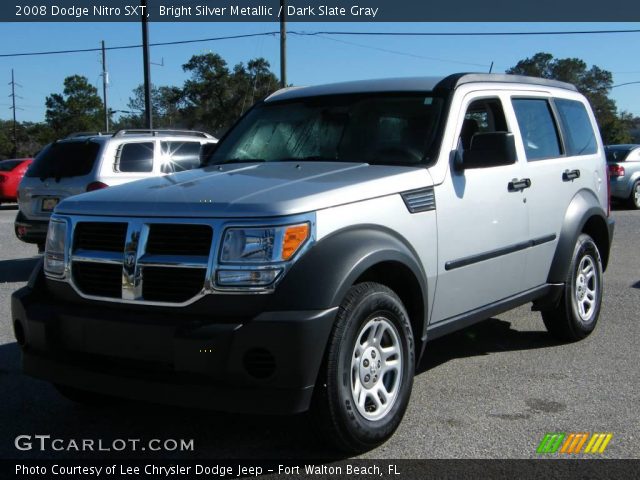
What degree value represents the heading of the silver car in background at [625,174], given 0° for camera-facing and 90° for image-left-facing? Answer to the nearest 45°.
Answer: approximately 225°

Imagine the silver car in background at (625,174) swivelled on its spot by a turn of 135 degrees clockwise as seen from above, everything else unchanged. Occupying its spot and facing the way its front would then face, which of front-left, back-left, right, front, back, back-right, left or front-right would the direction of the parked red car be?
right

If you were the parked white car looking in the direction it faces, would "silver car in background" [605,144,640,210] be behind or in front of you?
in front

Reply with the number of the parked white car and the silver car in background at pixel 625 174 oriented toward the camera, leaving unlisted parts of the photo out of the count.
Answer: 0

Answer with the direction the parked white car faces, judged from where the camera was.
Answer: facing away from the viewer and to the right of the viewer

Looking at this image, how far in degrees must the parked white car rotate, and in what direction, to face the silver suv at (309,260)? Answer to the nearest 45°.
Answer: approximately 135° to its right

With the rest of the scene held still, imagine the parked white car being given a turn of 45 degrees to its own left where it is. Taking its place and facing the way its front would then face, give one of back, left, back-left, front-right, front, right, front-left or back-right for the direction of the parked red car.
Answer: front

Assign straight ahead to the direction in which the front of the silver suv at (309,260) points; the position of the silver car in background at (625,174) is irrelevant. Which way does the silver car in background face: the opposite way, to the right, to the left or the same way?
the opposite way

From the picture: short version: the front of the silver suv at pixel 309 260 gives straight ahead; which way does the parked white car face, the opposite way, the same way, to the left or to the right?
the opposite way
